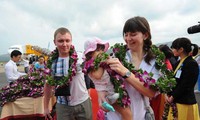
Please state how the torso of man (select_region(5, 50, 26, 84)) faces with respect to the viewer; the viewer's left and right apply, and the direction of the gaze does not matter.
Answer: facing to the right of the viewer

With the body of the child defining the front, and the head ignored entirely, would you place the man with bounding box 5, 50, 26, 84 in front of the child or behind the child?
behind

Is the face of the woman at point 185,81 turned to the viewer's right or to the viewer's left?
to the viewer's left

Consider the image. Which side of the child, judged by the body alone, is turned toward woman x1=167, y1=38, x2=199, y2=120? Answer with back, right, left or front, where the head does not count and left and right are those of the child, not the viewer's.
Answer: left

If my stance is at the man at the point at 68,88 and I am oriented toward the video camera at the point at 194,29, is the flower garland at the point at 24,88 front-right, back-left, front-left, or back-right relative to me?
back-left

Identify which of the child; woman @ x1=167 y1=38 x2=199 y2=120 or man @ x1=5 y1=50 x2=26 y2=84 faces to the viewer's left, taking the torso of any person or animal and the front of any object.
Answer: the woman

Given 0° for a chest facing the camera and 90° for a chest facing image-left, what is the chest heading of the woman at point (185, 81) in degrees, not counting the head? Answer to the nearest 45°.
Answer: approximately 90°

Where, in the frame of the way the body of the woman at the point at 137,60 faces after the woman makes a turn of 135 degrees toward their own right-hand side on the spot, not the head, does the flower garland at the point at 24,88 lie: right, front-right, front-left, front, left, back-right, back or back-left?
front-left
